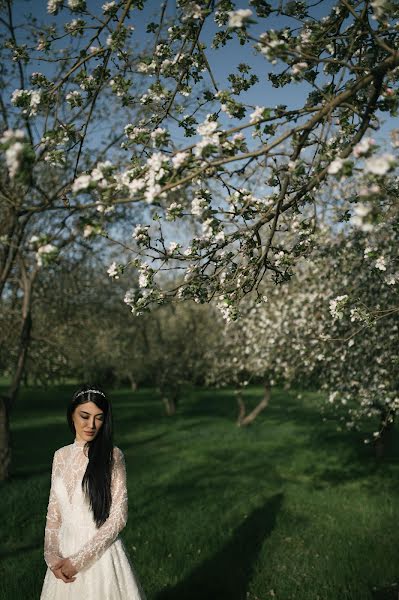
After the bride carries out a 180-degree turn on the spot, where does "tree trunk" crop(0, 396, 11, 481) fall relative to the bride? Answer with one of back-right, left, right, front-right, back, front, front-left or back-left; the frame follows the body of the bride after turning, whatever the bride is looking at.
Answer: front-left

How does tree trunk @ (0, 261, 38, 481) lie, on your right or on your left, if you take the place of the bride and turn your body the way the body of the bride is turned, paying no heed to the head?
on your right

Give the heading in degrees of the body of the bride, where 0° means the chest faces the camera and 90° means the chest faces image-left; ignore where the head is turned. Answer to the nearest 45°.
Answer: approximately 45°
